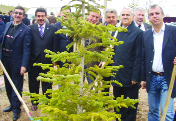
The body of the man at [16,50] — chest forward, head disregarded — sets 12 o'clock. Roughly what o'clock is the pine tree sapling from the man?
The pine tree sapling is roughly at 10 o'clock from the man.

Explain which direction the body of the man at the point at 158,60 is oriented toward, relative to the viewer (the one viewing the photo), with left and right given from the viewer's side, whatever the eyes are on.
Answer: facing the viewer

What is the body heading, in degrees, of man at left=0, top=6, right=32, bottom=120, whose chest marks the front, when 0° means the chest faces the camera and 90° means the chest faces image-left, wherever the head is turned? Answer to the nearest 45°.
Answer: approximately 45°

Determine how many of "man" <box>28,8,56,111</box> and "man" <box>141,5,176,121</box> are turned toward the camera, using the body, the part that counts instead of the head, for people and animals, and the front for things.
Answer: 2

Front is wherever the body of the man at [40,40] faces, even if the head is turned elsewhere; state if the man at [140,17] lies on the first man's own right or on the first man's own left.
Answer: on the first man's own left

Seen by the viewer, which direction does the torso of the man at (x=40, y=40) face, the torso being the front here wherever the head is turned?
toward the camera

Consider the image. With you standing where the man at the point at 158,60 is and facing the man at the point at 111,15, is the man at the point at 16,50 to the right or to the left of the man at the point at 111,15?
left

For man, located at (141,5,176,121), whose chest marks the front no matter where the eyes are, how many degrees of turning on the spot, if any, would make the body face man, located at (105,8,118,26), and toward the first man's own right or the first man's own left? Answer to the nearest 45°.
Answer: approximately 135° to the first man's own right

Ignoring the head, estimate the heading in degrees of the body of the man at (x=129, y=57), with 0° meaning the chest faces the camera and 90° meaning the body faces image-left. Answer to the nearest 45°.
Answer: approximately 45°
